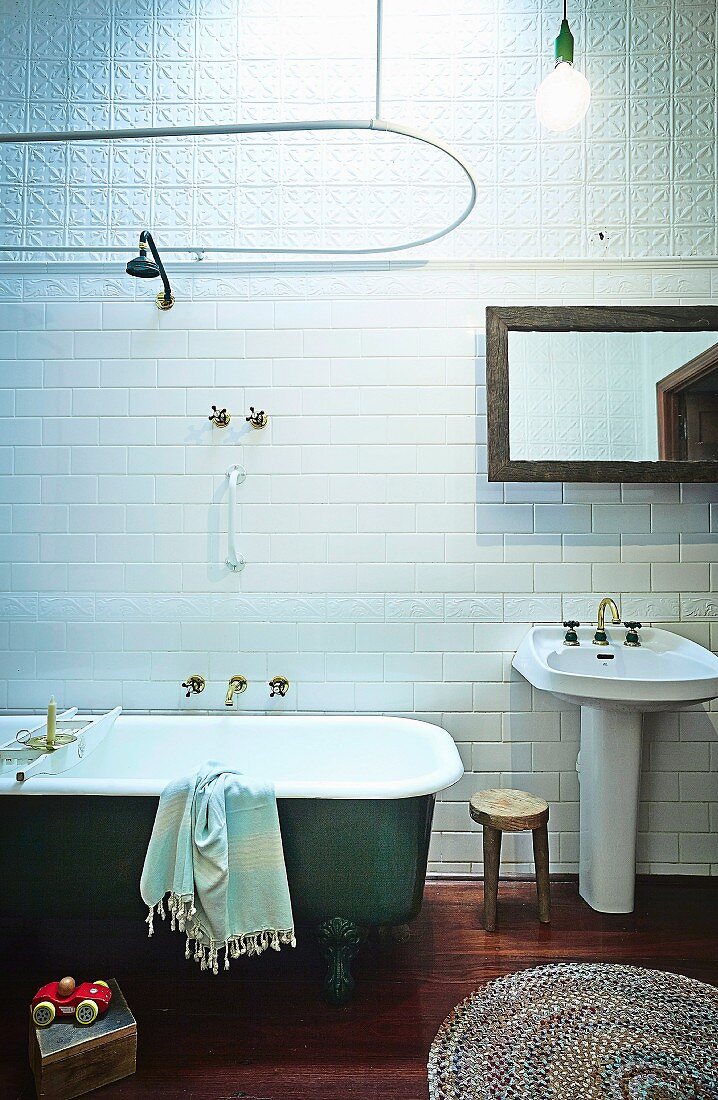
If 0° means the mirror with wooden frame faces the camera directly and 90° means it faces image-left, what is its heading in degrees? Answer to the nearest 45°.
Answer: approximately 0°

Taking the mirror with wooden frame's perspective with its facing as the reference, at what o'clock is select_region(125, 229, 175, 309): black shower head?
The black shower head is roughly at 2 o'clock from the mirror with wooden frame.

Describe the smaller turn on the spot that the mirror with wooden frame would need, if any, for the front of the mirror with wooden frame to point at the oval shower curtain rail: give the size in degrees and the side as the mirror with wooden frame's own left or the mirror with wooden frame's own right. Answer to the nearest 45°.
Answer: approximately 45° to the mirror with wooden frame's own right

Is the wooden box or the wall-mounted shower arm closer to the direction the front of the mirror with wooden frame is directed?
the wooden box

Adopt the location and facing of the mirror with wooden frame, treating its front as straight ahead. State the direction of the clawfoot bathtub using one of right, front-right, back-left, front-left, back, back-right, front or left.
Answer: front-right

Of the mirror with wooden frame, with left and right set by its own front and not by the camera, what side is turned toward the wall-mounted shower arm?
right

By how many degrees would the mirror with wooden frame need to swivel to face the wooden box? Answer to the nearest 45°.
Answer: approximately 45° to its right

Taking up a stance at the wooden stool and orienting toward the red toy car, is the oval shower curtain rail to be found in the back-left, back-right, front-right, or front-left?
front-right

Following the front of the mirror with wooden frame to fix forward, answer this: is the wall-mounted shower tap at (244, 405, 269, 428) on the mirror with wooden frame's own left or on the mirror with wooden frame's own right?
on the mirror with wooden frame's own right

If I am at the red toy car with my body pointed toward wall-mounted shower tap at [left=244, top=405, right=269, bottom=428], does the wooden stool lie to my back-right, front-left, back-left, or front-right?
front-right

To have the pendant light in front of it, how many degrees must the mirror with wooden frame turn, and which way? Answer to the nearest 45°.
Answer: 0° — it already faces it

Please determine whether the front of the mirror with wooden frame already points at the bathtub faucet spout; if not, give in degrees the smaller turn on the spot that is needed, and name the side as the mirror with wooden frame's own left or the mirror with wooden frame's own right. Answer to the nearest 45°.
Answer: approximately 90° to the mirror with wooden frame's own right
